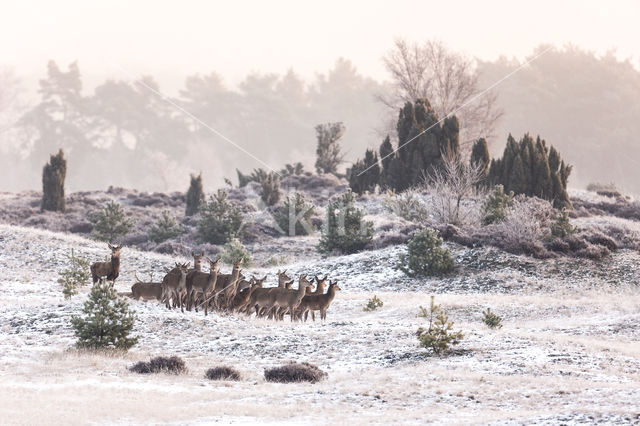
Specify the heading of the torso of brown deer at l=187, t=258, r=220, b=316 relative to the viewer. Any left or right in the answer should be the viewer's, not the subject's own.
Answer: facing the viewer and to the right of the viewer

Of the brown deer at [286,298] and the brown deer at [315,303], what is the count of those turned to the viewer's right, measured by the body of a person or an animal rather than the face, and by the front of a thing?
2

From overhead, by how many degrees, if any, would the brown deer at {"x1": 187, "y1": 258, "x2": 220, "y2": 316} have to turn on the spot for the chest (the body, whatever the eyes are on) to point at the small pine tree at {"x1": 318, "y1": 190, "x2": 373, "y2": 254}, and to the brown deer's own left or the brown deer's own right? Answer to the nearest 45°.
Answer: approximately 90° to the brown deer's own left

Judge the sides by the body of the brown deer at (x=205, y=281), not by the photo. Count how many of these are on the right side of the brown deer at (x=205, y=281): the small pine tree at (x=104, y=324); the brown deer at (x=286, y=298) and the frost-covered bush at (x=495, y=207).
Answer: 1

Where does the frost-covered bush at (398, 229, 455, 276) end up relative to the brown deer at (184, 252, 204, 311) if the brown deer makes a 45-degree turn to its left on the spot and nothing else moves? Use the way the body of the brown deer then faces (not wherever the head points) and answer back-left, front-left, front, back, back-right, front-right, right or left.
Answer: front-left

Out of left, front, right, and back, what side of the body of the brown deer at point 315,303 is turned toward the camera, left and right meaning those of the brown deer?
right

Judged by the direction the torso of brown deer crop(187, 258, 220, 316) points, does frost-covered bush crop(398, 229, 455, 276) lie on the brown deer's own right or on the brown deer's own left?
on the brown deer's own left

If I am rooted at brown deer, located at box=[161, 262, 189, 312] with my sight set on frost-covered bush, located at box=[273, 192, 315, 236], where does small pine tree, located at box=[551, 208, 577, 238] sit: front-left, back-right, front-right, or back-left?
front-right

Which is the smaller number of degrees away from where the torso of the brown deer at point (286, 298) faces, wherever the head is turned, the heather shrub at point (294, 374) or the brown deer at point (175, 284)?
the heather shrub

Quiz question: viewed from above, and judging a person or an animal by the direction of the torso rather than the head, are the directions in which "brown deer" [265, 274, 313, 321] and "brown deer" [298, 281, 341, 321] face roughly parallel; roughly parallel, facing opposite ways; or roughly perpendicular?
roughly parallel

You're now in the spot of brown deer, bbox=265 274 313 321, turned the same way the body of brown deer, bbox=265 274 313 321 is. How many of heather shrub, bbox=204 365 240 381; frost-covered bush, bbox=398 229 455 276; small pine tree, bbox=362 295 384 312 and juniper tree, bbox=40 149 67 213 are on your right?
1

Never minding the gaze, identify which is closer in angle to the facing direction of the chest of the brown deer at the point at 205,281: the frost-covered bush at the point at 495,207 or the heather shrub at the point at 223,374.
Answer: the heather shrub

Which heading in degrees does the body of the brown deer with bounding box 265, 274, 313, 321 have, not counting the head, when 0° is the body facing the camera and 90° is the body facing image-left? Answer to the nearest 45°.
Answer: approximately 270°
